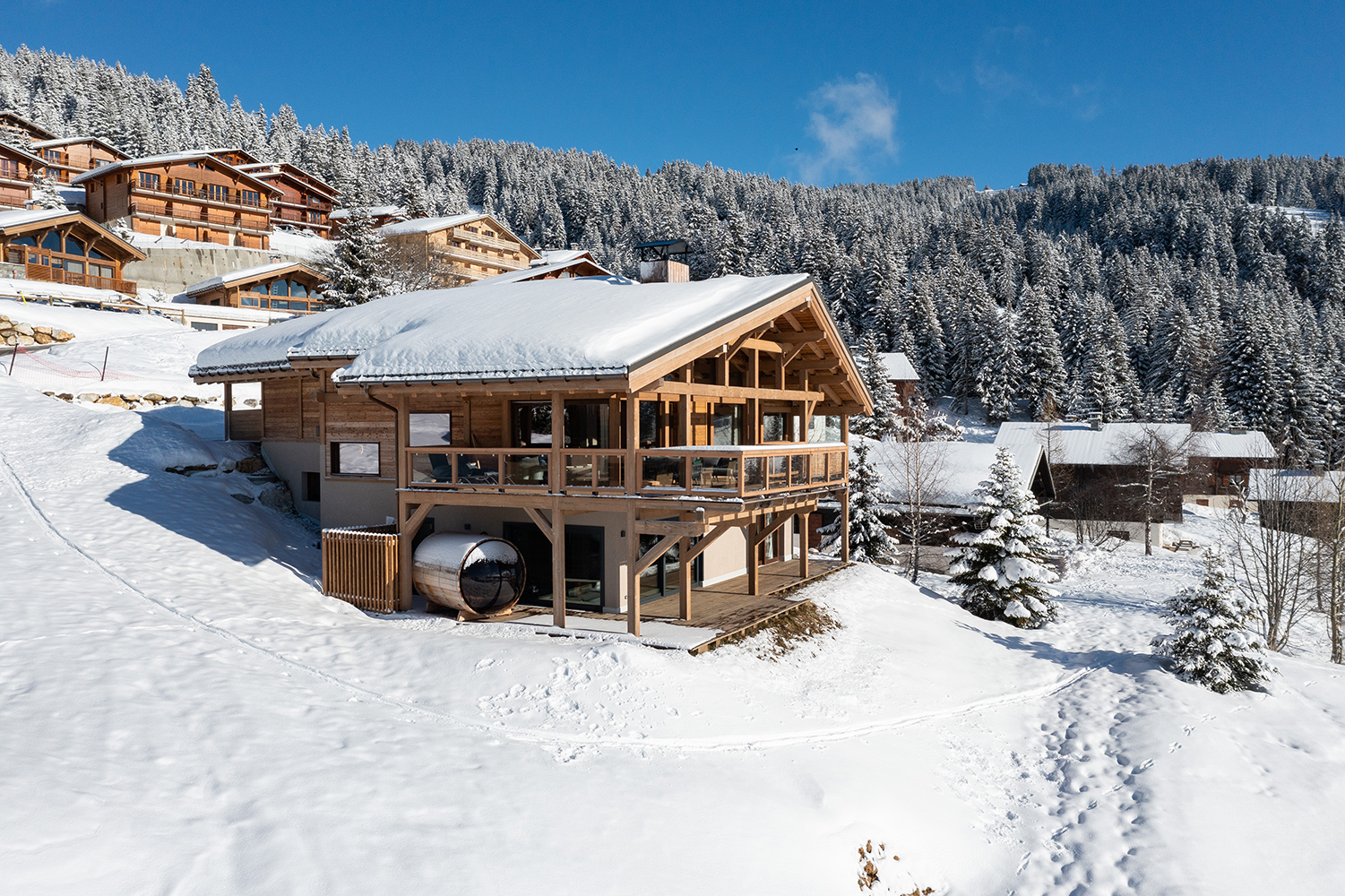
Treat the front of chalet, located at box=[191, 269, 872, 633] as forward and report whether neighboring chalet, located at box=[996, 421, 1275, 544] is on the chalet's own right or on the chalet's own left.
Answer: on the chalet's own left

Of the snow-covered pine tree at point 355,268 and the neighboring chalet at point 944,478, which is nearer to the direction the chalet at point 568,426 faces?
the neighboring chalet

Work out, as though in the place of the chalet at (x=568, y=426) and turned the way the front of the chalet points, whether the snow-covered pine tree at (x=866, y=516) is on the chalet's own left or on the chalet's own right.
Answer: on the chalet's own left

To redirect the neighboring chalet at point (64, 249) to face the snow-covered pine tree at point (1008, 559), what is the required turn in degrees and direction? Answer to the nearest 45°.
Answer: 0° — it already faces it

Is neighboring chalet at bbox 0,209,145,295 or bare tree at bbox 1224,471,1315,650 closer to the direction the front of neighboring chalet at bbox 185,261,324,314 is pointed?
the bare tree

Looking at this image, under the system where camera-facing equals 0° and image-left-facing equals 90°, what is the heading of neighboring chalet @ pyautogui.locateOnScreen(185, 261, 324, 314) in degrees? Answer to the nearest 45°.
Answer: approximately 315°

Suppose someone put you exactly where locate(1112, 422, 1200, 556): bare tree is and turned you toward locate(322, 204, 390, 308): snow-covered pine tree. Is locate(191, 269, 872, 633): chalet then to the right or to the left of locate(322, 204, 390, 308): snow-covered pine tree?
left

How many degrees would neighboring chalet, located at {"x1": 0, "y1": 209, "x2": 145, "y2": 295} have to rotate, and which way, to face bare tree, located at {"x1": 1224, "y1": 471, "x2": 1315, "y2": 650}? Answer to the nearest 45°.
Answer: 0° — it already faces it

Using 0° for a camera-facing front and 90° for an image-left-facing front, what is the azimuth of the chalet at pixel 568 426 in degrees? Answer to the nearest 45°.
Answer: approximately 315°

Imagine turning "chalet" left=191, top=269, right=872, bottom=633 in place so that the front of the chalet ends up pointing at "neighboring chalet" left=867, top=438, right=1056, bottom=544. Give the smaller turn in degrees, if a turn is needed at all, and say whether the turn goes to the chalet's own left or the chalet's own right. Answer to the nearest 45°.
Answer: approximately 90° to the chalet's own left

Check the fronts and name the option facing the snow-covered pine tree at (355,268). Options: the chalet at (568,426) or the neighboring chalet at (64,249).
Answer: the neighboring chalet

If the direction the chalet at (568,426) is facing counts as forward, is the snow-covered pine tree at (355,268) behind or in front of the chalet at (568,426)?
behind
